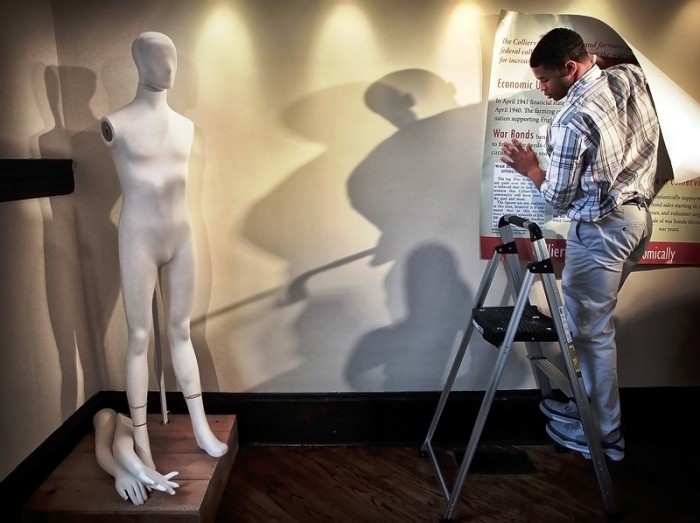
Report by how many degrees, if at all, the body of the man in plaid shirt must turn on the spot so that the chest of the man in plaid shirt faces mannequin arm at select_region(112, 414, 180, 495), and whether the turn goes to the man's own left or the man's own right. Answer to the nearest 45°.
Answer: approximately 90° to the man's own left

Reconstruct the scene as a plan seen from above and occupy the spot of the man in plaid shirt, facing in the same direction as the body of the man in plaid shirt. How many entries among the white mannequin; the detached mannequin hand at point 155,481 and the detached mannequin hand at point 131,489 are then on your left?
3

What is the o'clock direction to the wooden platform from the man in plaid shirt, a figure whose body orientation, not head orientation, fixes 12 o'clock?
The wooden platform is roughly at 9 o'clock from the man in plaid shirt.

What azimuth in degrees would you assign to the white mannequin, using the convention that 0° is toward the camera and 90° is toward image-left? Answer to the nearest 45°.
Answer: approximately 315°

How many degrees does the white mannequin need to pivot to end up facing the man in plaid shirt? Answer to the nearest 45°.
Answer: approximately 45° to its left

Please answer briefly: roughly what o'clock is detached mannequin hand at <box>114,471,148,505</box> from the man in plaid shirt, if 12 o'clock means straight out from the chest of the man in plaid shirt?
The detached mannequin hand is roughly at 9 o'clock from the man in plaid shirt.

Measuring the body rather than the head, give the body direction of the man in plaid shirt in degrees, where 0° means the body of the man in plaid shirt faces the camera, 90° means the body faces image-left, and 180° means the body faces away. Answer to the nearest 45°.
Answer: approximately 135°
